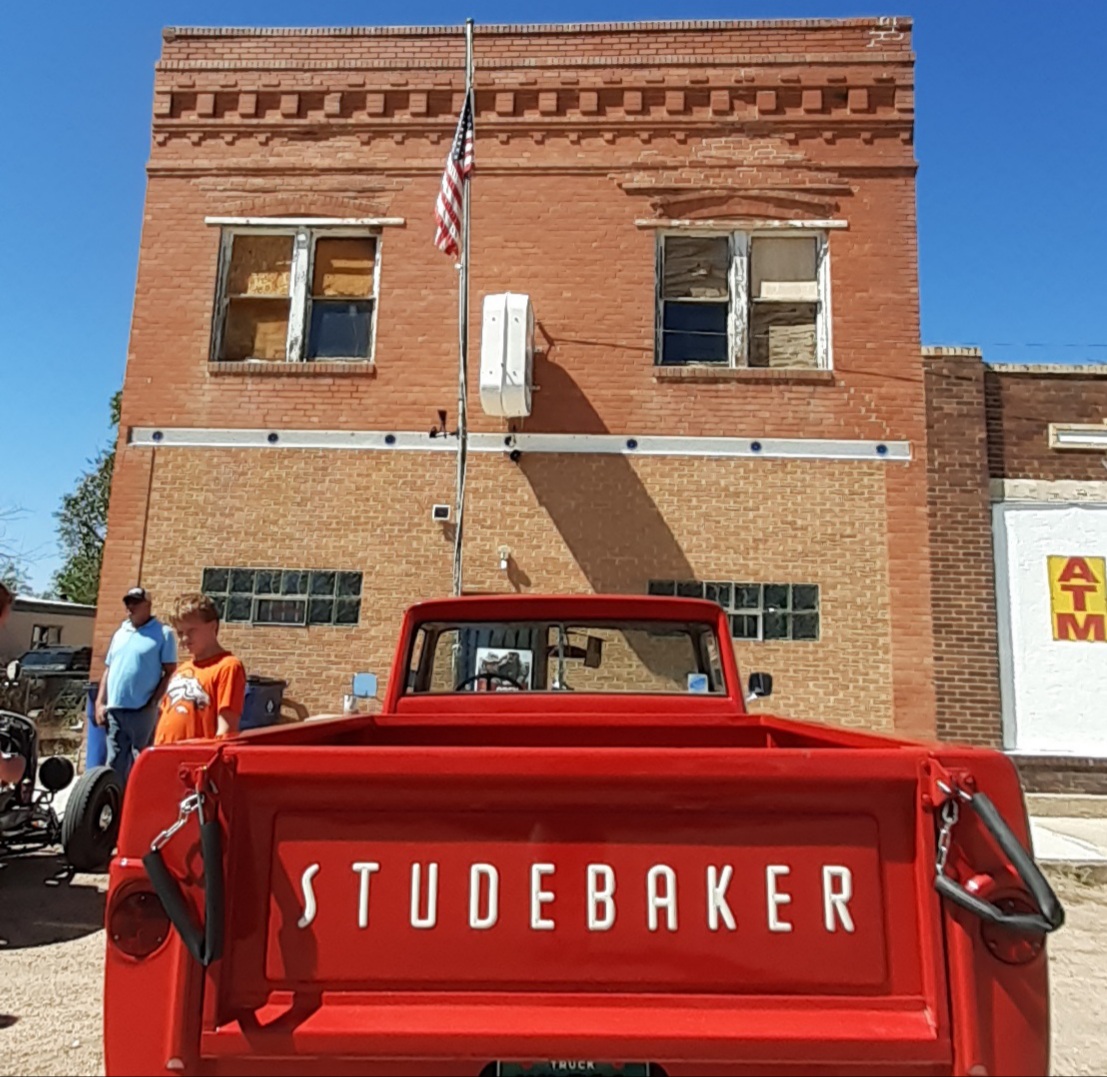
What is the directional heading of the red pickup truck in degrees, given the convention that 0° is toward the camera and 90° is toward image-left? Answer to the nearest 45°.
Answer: approximately 180°

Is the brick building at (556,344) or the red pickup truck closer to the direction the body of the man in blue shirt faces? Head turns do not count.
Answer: the red pickup truck

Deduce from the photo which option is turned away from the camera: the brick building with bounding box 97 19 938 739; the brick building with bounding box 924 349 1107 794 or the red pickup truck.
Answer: the red pickup truck

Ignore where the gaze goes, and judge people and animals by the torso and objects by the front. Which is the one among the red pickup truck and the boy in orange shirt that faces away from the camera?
the red pickup truck

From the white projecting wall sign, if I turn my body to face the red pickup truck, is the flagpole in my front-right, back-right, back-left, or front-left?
back-right

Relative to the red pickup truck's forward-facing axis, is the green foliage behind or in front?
in front

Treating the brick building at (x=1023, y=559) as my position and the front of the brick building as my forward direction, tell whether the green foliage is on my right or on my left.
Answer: on my right

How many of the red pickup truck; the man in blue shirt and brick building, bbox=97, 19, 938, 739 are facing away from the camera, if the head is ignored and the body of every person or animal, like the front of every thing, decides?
1

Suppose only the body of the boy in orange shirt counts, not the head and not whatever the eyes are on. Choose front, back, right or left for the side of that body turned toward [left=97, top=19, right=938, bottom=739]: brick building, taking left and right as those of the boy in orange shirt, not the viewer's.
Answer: back

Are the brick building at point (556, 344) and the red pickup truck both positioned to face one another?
yes

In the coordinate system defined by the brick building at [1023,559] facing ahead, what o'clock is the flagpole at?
The flagpole is roughly at 2 o'clock from the brick building.

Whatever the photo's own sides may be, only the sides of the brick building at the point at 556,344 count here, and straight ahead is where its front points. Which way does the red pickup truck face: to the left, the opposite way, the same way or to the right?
the opposite way

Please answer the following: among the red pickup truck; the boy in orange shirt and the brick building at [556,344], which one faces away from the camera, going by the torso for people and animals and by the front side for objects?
the red pickup truck

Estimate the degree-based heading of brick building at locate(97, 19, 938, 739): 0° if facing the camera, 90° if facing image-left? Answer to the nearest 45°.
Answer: approximately 0°
